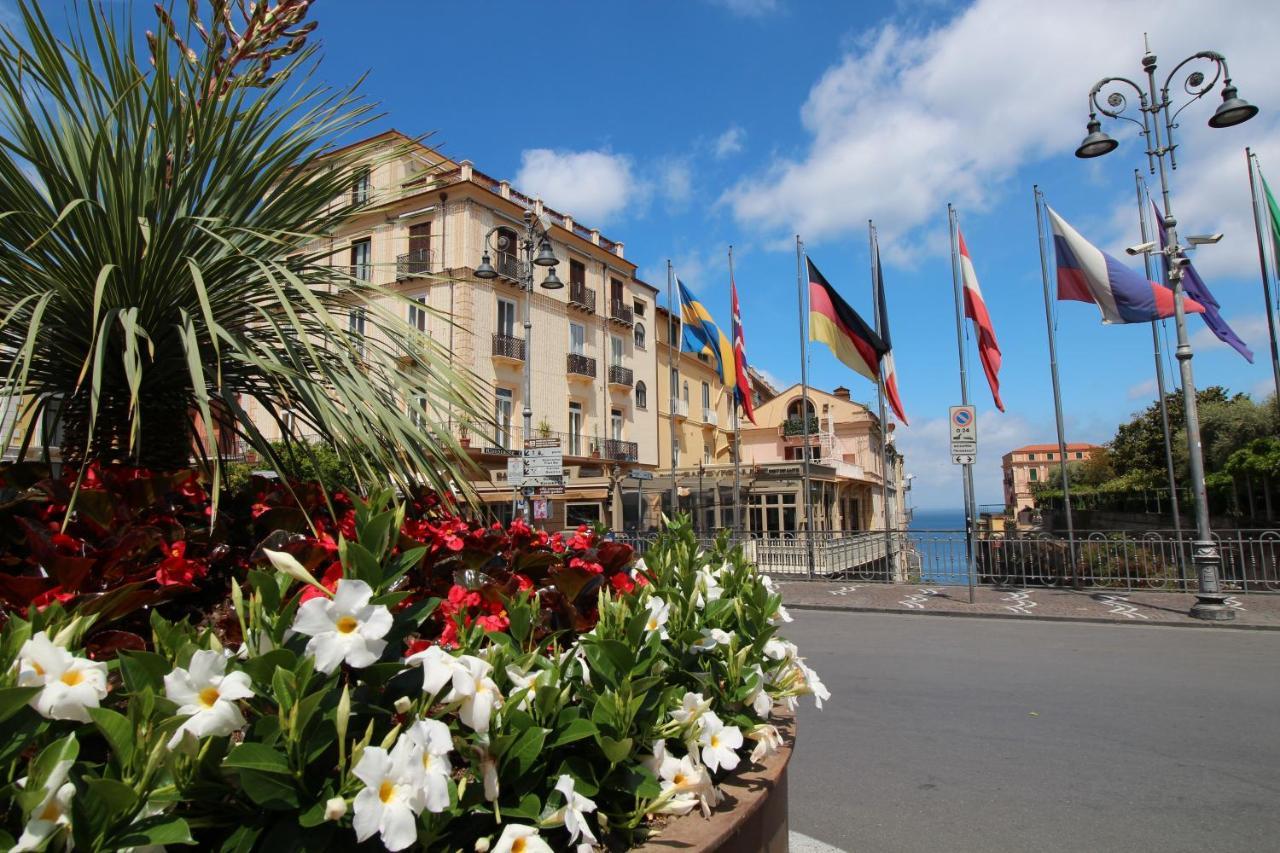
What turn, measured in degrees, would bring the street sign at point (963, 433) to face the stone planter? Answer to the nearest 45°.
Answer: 0° — it already faces it

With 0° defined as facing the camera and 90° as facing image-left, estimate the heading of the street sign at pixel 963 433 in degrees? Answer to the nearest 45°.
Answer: approximately 0°

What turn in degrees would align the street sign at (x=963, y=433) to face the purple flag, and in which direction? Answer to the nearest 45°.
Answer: approximately 135° to its left

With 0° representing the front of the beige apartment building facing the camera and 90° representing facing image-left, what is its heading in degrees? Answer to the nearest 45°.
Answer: approximately 315°

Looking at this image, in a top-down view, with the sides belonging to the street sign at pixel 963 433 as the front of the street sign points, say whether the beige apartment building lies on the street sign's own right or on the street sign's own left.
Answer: on the street sign's own right

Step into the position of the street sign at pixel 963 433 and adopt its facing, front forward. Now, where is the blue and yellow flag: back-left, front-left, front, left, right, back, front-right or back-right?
back-right
